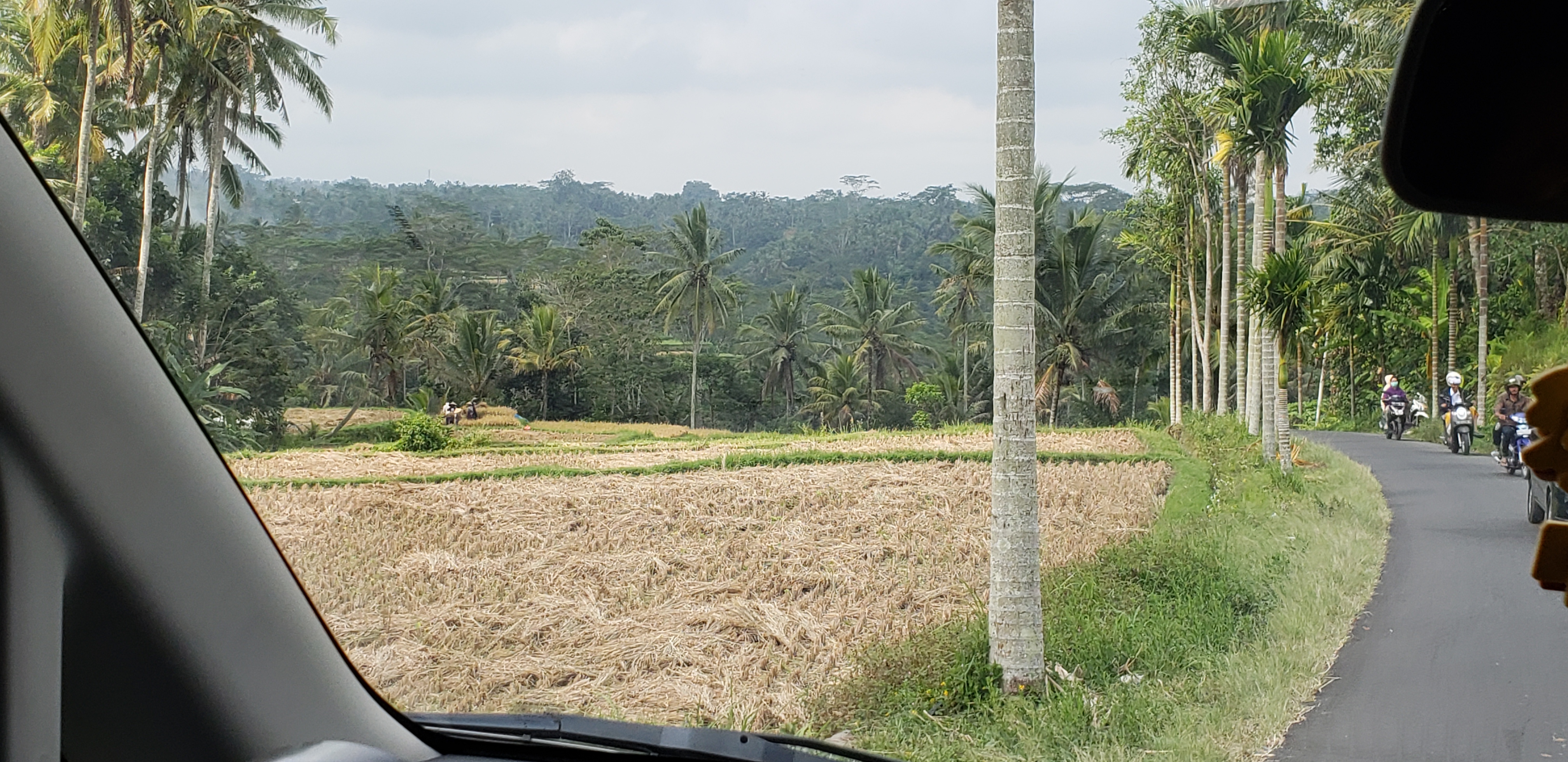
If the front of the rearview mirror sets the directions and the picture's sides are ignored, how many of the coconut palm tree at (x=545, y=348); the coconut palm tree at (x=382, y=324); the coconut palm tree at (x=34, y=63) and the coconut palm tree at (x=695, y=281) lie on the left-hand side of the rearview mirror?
0

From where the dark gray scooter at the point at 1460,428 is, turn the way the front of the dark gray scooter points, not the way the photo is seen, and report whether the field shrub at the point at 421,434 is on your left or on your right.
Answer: on your right

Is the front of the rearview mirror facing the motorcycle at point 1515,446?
no

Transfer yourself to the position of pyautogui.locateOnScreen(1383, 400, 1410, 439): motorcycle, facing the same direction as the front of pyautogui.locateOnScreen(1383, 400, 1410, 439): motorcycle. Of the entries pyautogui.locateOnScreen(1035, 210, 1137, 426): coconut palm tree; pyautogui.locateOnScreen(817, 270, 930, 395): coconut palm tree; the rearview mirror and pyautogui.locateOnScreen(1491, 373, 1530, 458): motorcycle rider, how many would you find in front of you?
2

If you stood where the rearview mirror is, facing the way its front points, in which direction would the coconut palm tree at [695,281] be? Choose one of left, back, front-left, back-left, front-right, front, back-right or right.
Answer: back-right

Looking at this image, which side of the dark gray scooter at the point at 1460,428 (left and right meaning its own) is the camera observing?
front

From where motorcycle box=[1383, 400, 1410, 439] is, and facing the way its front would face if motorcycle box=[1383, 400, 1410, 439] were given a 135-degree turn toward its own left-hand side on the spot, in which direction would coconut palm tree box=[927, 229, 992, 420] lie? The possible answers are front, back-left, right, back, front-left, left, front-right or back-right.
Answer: left

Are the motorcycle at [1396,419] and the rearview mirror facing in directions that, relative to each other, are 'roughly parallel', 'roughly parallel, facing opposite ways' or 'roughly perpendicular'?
roughly parallel

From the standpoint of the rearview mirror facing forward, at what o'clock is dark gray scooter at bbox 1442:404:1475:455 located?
The dark gray scooter is roughly at 6 o'clock from the rearview mirror.

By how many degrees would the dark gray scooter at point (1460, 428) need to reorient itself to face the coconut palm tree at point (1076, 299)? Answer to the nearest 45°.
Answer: approximately 135° to its right

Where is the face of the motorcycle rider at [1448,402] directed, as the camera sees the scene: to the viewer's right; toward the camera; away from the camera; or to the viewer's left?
toward the camera

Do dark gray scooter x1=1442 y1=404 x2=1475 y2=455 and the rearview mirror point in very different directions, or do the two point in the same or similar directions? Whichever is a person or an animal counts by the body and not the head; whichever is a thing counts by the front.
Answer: same or similar directions

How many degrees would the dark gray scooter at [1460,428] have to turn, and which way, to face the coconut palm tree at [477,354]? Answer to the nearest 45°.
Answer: approximately 90° to its right

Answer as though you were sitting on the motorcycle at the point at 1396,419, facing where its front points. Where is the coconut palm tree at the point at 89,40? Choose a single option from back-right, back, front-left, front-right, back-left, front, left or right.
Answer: front-right

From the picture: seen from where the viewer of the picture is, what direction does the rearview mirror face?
facing the viewer
